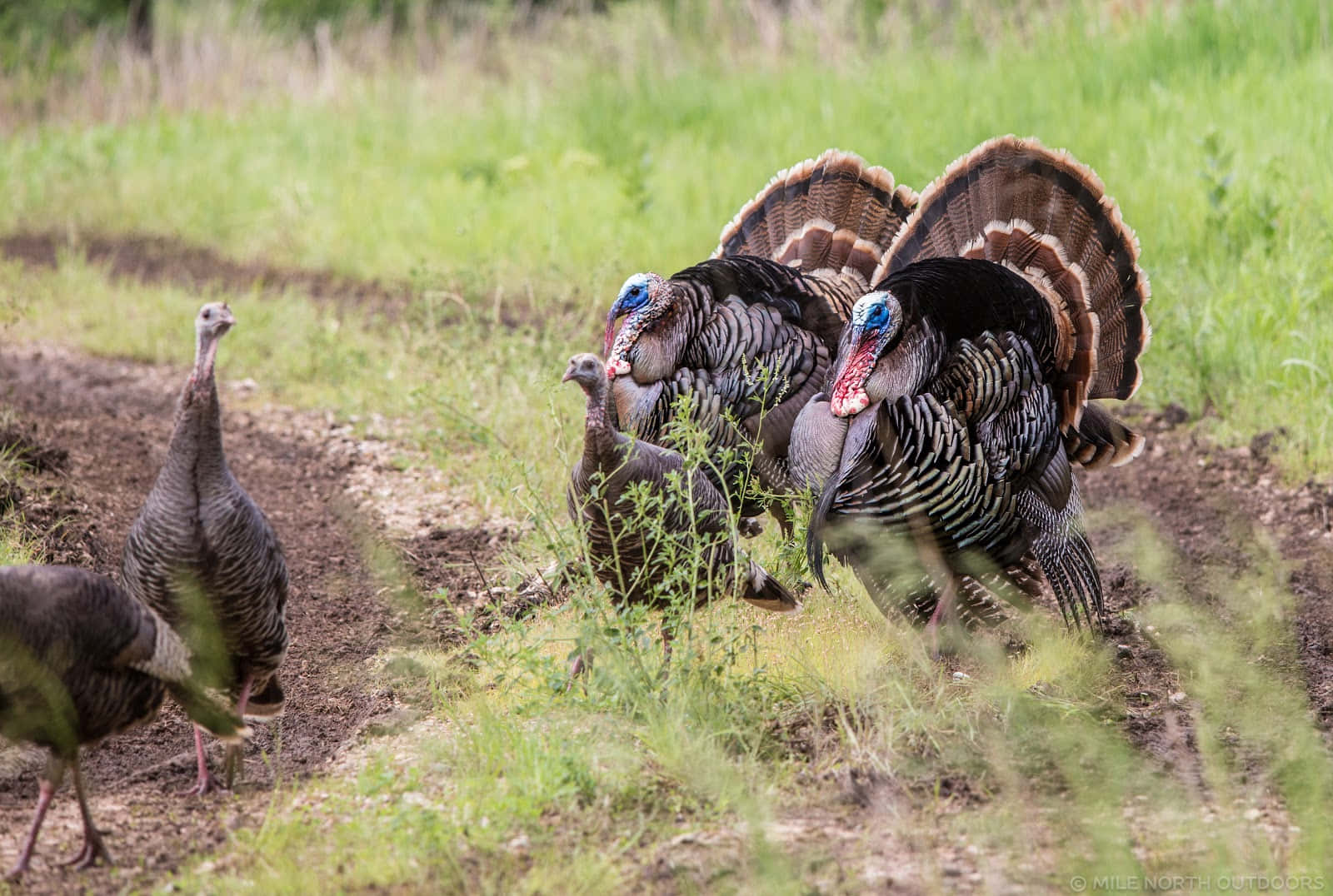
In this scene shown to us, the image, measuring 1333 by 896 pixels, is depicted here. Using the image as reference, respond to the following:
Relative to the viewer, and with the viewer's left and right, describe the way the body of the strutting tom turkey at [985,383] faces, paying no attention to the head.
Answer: facing the viewer and to the left of the viewer

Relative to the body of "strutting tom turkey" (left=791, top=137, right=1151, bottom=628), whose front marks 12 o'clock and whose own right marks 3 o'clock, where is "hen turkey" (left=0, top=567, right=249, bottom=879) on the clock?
The hen turkey is roughly at 12 o'clock from the strutting tom turkey.

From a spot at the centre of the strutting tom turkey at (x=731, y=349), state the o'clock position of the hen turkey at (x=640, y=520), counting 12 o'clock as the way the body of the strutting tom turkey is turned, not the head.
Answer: The hen turkey is roughly at 11 o'clock from the strutting tom turkey.

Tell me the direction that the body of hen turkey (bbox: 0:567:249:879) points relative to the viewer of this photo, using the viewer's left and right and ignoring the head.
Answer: facing to the left of the viewer

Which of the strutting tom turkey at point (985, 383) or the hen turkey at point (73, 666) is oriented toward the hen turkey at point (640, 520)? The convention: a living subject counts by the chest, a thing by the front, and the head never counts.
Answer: the strutting tom turkey

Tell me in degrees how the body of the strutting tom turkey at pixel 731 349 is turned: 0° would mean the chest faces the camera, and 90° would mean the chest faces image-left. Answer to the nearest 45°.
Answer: approximately 45°

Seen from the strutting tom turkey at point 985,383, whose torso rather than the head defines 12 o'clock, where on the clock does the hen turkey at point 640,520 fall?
The hen turkey is roughly at 12 o'clock from the strutting tom turkey.

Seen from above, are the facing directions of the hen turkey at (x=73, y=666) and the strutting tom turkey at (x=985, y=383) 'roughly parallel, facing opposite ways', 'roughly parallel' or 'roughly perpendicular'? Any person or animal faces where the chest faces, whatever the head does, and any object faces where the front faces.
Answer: roughly parallel

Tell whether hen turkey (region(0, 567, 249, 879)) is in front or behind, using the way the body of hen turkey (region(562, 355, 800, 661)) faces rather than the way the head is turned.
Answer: in front

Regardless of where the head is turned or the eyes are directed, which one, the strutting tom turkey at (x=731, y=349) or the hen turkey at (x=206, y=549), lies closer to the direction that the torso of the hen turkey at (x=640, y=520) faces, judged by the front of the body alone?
the hen turkey
